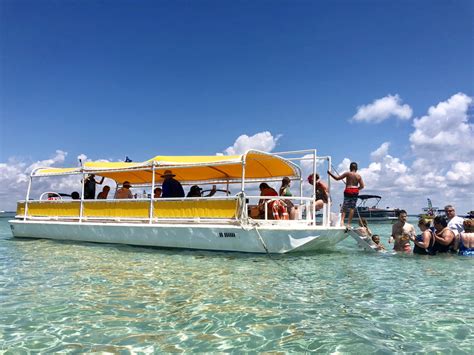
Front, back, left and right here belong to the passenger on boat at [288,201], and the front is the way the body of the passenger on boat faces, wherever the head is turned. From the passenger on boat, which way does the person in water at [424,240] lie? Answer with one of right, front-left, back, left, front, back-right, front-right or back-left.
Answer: front

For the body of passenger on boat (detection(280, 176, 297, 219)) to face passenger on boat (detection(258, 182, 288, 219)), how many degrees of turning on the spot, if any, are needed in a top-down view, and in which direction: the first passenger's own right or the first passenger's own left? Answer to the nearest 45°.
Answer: approximately 135° to the first passenger's own right

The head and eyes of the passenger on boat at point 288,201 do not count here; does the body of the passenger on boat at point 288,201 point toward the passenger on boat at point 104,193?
no

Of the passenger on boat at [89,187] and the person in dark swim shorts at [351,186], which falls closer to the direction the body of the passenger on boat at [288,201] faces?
the person in dark swim shorts

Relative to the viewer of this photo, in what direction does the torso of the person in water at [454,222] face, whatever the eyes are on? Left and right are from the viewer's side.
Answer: facing the viewer and to the left of the viewer
